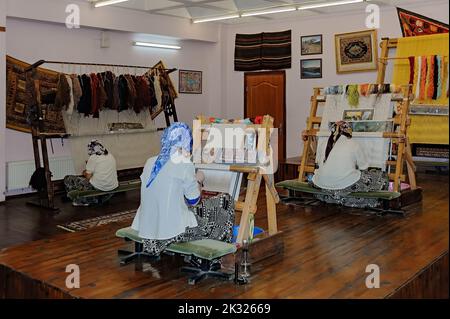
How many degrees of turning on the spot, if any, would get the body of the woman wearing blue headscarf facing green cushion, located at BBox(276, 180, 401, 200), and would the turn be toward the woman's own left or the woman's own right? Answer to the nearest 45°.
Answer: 0° — they already face it

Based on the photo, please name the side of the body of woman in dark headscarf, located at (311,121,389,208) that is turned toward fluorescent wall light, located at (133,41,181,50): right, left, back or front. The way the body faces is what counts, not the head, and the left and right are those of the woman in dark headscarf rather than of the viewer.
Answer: left

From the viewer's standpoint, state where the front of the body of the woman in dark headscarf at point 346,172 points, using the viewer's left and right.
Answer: facing away from the viewer and to the right of the viewer

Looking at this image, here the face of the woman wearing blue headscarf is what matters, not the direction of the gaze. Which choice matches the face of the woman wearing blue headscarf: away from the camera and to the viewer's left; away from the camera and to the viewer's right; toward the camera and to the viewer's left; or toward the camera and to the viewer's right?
away from the camera and to the viewer's right

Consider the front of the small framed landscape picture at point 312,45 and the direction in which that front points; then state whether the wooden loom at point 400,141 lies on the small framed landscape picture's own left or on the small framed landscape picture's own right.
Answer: on the small framed landscape picture's own left

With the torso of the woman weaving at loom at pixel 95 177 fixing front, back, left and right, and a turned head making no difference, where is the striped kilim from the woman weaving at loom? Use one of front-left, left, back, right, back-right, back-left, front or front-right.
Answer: right

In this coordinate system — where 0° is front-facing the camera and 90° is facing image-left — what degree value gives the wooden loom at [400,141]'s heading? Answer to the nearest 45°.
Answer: approximately 45°

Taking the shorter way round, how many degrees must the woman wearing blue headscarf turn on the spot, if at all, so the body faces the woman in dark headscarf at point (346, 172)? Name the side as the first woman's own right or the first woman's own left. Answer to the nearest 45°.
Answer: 0° — they already face them

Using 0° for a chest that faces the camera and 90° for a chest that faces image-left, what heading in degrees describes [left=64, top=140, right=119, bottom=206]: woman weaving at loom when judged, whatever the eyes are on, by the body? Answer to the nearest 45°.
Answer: approximately 135°

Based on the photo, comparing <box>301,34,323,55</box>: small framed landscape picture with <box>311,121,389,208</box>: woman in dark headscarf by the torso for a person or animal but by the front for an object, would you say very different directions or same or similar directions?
very different directions
